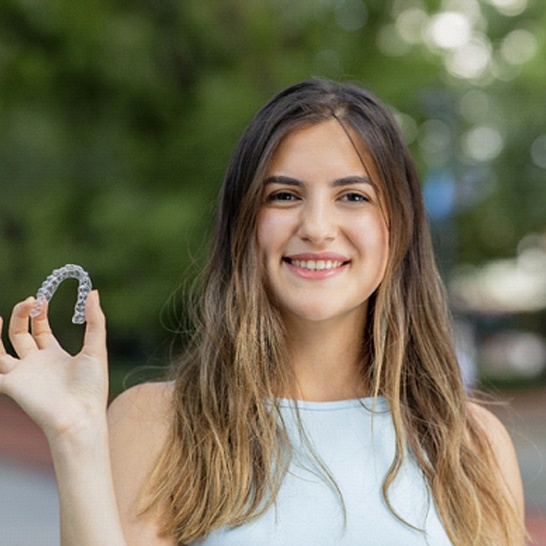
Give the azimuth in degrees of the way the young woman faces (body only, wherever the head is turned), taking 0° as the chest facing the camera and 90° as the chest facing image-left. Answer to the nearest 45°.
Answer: approximately 0°
